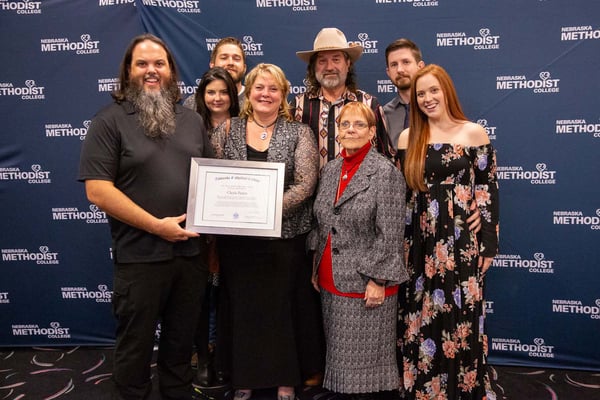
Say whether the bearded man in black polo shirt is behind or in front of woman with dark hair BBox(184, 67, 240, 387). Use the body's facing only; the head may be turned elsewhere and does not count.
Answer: in front

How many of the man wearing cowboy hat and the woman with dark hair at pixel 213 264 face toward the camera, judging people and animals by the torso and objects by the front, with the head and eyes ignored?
2

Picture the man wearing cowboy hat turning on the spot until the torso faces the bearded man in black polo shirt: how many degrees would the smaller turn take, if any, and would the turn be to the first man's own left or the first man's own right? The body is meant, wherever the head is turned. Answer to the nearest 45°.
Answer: approximately 45° to the first man's own right

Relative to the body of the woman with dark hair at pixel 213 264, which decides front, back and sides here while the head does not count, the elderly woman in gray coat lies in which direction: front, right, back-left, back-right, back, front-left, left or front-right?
front-left

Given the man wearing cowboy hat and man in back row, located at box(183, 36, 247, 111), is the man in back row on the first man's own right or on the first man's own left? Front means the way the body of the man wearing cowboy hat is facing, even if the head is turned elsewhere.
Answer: on the first man's own right

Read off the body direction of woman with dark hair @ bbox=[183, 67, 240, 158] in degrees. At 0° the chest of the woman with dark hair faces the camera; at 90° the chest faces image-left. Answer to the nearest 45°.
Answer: approximately 0°

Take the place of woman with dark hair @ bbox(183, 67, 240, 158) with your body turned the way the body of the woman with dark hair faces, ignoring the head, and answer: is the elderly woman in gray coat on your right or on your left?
on your left

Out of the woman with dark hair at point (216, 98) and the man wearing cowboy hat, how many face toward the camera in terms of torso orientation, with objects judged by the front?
2
